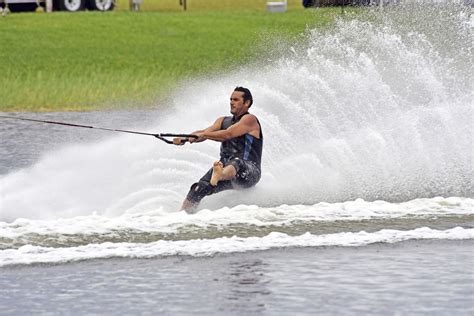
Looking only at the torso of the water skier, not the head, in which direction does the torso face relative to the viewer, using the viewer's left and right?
facing the viewer and to the left of the viewer
